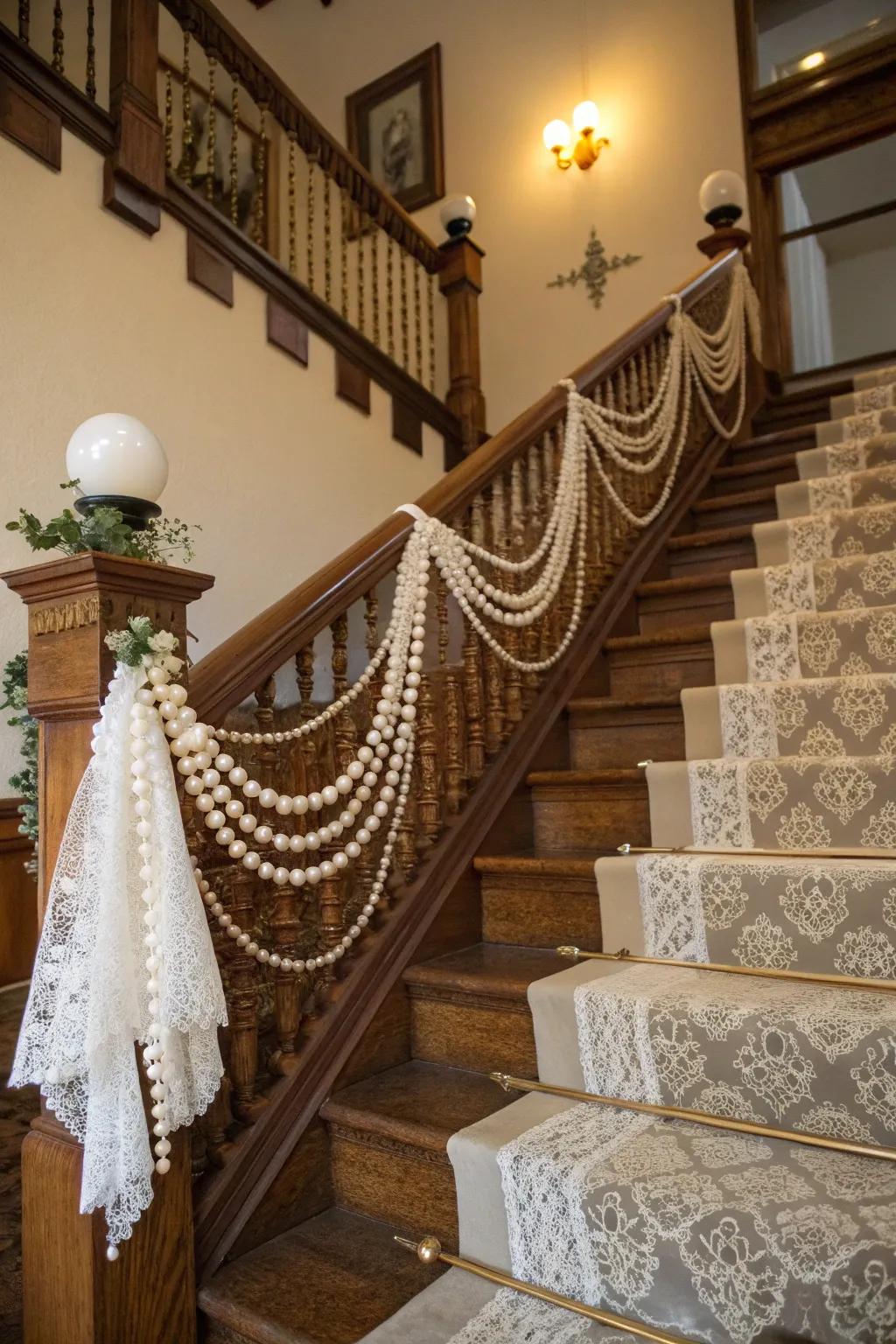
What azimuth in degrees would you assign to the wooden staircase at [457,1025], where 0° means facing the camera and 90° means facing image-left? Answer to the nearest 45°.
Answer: approximately 45°

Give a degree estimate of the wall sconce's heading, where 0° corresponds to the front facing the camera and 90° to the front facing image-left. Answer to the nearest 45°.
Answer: approximately 45°

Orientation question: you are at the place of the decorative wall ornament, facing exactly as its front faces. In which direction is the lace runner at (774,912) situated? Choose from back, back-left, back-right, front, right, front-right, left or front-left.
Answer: front-left
